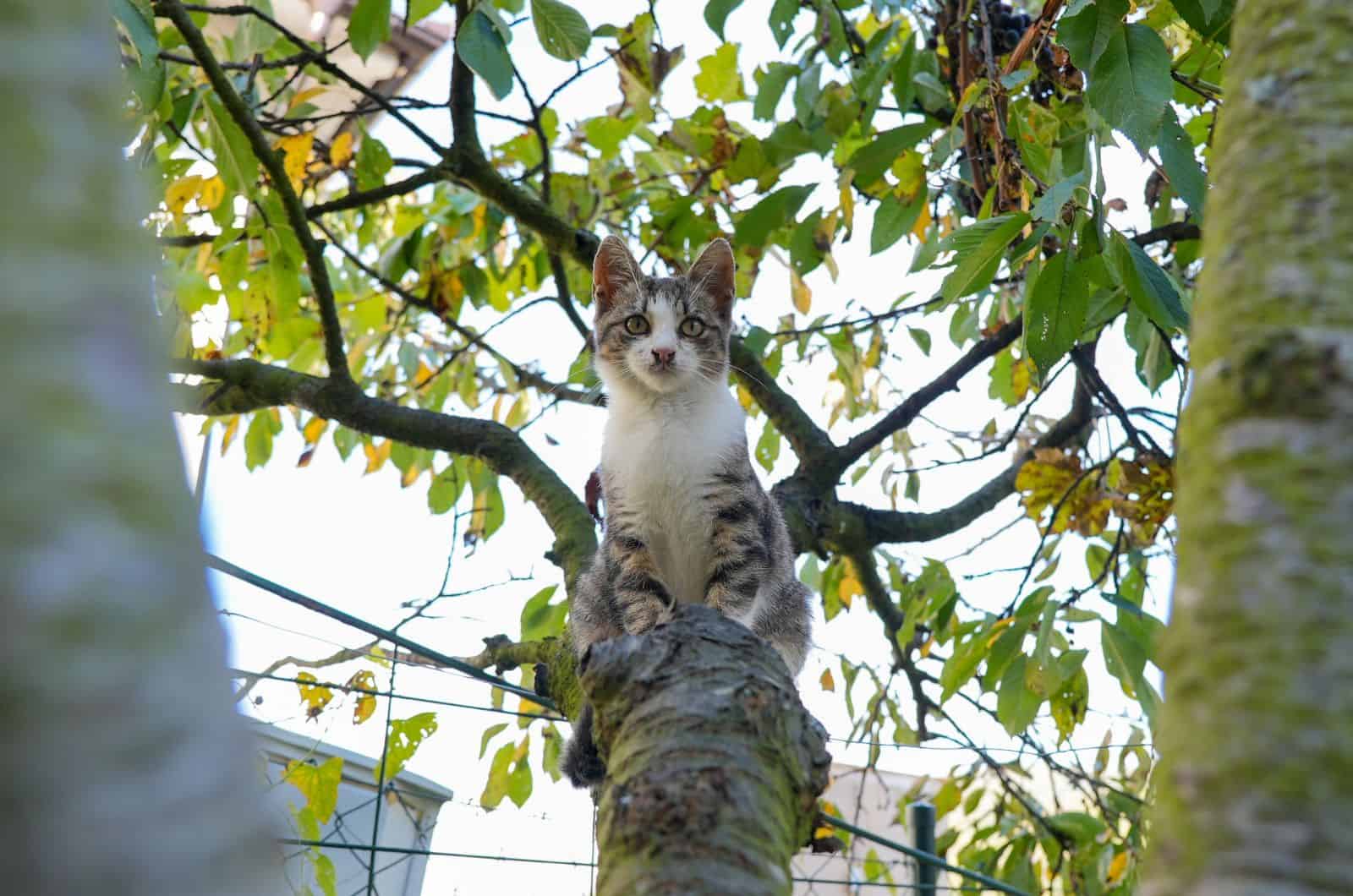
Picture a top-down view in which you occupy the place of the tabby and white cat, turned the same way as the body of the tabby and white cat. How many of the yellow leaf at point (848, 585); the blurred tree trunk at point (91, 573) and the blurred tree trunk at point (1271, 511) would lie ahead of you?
2

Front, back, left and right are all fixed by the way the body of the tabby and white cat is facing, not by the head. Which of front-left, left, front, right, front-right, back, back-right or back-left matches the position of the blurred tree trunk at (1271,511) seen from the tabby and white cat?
front

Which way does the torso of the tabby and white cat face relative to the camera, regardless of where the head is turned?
toward the camera

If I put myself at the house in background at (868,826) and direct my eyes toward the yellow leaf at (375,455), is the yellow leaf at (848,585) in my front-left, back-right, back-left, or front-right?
front-left

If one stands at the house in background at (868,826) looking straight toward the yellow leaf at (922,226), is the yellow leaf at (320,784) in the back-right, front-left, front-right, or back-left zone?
front-right

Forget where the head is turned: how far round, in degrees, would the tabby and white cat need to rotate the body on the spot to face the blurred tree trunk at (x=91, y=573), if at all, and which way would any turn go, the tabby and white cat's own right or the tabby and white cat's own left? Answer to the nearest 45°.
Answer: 0° — it already faces it

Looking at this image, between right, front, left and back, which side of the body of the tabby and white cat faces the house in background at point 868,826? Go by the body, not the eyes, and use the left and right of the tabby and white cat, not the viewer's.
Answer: back
